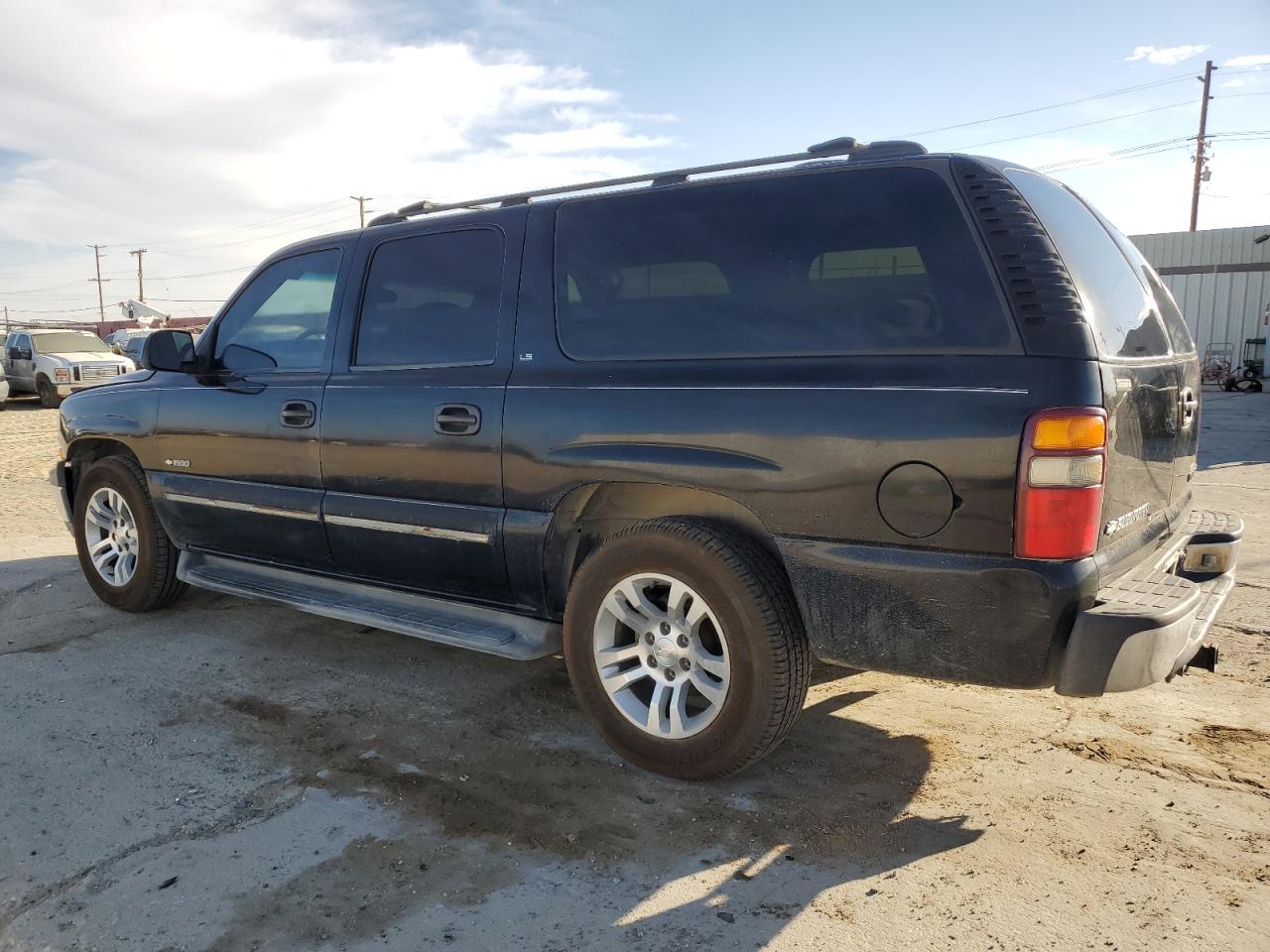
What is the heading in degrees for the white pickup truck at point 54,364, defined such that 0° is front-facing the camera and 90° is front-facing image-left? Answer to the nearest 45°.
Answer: approximately 315°

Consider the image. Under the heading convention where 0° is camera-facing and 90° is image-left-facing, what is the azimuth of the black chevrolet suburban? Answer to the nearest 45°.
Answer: approximately 135°

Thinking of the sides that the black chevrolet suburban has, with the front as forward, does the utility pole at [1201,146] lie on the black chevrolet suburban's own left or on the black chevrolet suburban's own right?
on the black chevrolet suburban's own right

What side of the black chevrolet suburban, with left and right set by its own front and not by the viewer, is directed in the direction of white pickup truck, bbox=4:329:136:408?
front

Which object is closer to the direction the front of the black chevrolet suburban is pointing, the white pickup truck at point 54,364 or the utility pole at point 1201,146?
the white pickup truck

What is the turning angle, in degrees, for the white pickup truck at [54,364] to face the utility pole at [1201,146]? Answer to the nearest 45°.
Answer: approximately 45° to its left

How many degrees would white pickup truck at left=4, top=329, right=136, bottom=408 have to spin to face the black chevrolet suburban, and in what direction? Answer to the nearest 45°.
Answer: approximately 45° to its right
